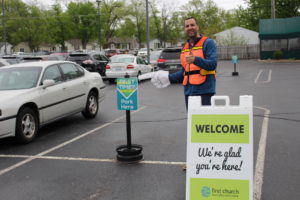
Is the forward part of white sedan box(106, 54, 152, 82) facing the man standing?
no

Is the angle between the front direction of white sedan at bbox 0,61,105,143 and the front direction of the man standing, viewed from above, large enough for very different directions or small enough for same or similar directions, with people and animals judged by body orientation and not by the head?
same or similar directions

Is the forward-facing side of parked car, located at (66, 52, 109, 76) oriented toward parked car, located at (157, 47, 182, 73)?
no

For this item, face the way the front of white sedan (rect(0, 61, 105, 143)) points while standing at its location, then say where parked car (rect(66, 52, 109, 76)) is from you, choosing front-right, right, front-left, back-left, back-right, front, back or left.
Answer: back-right

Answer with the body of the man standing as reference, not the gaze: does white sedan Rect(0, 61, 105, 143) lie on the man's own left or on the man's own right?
on the man's own right

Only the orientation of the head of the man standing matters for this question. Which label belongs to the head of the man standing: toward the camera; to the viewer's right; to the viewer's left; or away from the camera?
toward the camera

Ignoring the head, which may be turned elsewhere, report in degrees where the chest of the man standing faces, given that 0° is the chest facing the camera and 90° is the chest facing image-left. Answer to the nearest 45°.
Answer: approximately 45°

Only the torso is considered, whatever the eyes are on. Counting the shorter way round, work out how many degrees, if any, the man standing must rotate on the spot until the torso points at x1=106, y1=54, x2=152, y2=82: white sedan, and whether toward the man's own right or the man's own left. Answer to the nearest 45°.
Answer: approximately 135° to the man's own right

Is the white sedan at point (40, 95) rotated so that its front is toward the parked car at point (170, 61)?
no

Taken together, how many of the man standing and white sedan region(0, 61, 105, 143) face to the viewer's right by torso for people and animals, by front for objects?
0

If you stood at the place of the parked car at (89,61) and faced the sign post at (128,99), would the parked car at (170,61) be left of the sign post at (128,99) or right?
left
